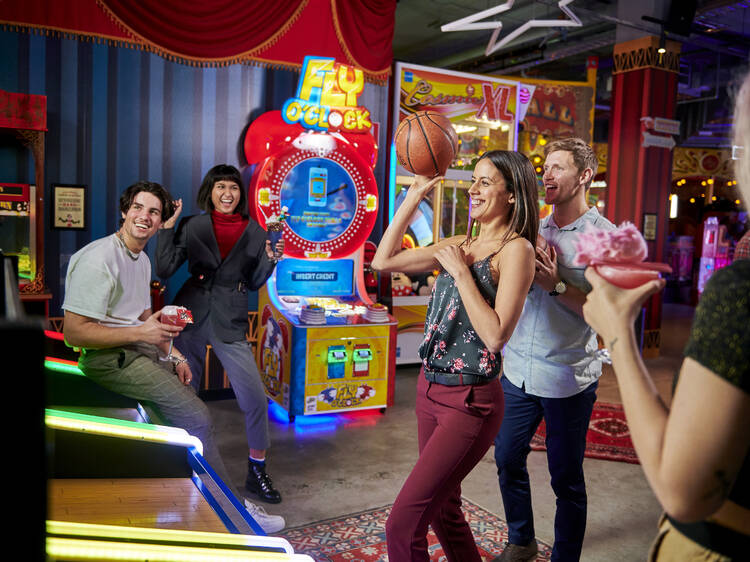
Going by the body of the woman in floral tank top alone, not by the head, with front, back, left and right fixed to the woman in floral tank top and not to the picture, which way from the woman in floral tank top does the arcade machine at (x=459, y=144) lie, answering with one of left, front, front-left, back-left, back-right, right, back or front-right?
back-right

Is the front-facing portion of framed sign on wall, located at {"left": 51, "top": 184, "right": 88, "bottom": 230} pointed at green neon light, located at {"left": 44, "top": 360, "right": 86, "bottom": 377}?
yes

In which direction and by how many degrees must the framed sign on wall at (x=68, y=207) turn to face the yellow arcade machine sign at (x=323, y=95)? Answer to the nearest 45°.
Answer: approximately 45° to its left

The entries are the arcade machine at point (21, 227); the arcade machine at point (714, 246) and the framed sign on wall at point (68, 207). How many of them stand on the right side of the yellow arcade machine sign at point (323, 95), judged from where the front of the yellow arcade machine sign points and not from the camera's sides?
2

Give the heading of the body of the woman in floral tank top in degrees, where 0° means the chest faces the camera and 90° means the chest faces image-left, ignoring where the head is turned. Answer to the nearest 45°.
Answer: approximately 45°
